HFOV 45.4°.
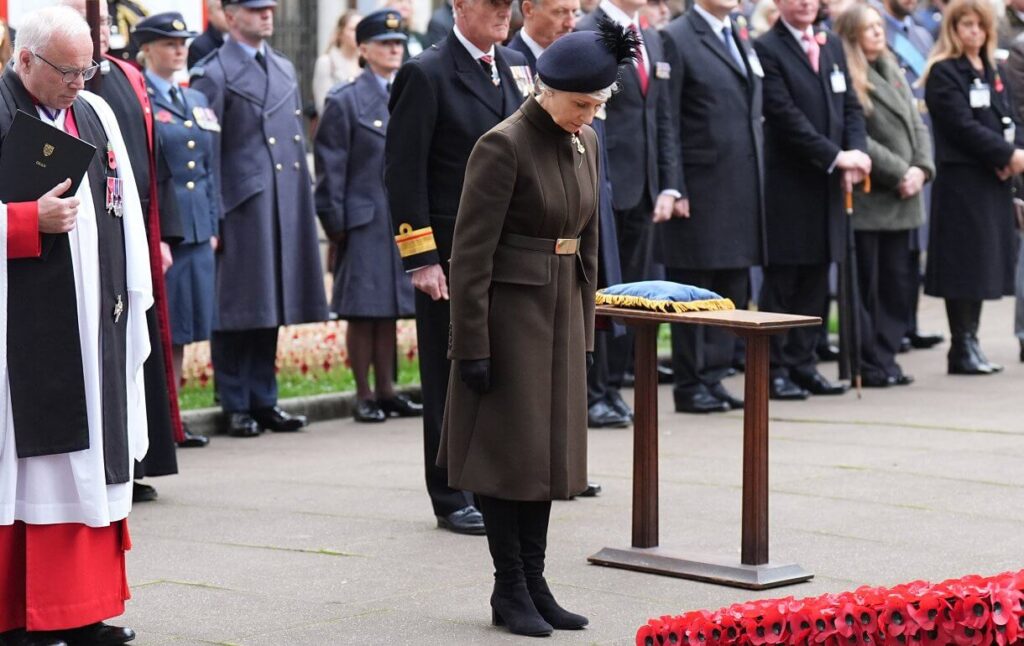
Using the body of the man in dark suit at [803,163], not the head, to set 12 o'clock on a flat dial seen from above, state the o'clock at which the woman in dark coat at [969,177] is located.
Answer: The woman in dark coat is roughly at 9 o'clock from the man in dark suit.

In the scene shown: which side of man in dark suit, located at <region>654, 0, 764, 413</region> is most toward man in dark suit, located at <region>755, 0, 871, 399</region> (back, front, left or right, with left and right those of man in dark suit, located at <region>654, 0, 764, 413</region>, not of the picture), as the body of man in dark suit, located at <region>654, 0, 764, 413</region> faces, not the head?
left

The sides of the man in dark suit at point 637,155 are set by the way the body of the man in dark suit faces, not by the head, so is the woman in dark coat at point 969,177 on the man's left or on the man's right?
on the man's left

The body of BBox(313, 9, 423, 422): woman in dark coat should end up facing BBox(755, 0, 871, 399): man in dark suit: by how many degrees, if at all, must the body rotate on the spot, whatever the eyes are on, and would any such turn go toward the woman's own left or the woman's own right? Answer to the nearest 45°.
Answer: approximately 45° to the woman's own left

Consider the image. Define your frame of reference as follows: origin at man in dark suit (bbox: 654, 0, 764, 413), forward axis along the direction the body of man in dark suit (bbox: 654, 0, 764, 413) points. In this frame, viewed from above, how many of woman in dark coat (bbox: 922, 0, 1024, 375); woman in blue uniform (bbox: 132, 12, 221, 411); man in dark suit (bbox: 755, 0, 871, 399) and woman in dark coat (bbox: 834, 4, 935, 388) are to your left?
3

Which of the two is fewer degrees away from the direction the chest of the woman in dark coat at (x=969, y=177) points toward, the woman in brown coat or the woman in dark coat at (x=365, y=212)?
the woman in brown coat

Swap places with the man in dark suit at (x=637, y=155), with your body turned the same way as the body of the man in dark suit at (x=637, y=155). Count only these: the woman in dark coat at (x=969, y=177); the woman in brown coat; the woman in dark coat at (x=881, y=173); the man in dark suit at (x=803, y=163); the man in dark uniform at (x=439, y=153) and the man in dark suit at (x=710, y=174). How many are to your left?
4
